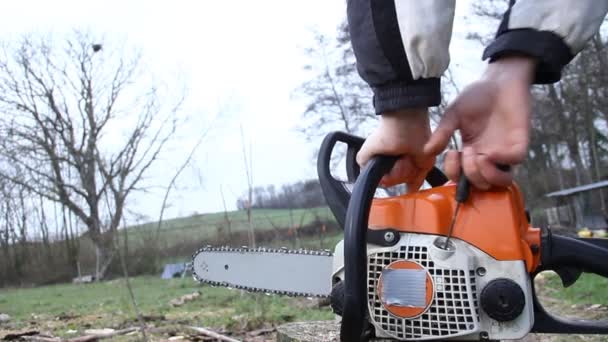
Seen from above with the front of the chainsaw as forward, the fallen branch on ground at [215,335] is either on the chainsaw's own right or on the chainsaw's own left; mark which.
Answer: on the chainsaw's own right

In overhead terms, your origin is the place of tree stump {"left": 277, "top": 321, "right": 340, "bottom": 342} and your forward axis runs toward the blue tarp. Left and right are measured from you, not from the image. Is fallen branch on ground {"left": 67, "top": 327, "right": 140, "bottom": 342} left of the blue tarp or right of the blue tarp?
left

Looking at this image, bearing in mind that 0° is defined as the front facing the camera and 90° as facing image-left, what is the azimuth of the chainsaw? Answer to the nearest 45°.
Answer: approximately 90°

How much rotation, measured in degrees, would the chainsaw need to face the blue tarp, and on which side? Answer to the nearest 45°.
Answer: approximately 45° to its right

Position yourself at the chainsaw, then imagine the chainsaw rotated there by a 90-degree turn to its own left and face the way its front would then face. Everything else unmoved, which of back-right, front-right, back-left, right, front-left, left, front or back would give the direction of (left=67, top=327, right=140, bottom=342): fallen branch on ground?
back-right
